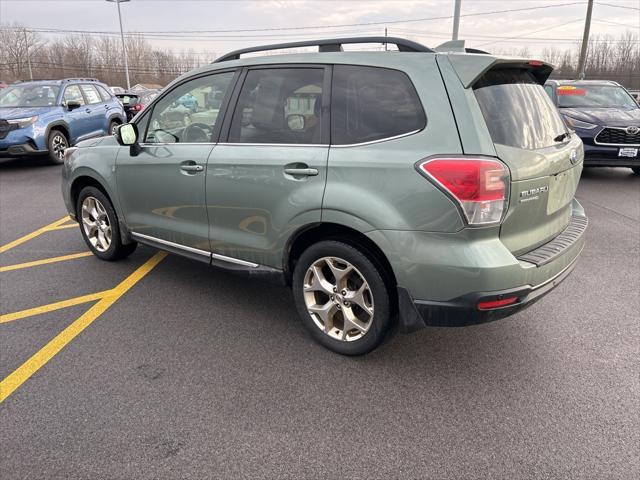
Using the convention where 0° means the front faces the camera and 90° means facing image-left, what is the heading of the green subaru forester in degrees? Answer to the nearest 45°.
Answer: approximately 135°

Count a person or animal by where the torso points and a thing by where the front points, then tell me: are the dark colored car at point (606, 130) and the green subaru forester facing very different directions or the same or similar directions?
very different directions

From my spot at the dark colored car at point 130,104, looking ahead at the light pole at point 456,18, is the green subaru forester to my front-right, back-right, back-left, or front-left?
front-right

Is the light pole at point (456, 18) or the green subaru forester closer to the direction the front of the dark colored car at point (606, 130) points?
the green subaru forester

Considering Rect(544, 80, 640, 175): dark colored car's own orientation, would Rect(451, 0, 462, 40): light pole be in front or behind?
behind

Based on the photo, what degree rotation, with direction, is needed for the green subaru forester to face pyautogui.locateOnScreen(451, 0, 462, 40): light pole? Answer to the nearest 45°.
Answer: approximately 45° to its right

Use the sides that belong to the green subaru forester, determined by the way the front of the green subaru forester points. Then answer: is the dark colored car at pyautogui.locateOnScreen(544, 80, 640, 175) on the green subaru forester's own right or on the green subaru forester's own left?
on the green subaru forester's own right

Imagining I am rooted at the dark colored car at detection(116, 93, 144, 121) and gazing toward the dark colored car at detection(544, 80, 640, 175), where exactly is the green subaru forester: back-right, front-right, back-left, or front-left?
front-right

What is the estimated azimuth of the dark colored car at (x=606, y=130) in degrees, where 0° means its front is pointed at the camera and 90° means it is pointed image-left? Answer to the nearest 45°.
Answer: approximately 315°

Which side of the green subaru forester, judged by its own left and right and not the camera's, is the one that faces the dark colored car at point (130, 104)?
front

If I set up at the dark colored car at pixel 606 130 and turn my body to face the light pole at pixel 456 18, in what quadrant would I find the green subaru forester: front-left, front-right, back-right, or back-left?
back-left

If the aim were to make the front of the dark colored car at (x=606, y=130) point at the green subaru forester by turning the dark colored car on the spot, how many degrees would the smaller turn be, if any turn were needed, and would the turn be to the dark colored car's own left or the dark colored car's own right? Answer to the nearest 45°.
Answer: approximately 45° to the dark colored car's own right
